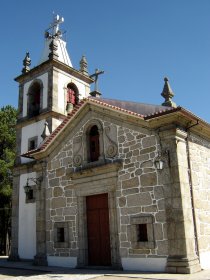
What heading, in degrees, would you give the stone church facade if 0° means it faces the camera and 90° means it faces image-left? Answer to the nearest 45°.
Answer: approximately 45°

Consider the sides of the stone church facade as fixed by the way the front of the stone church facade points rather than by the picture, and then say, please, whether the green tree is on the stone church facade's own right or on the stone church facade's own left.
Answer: on the stone church facade's own right
